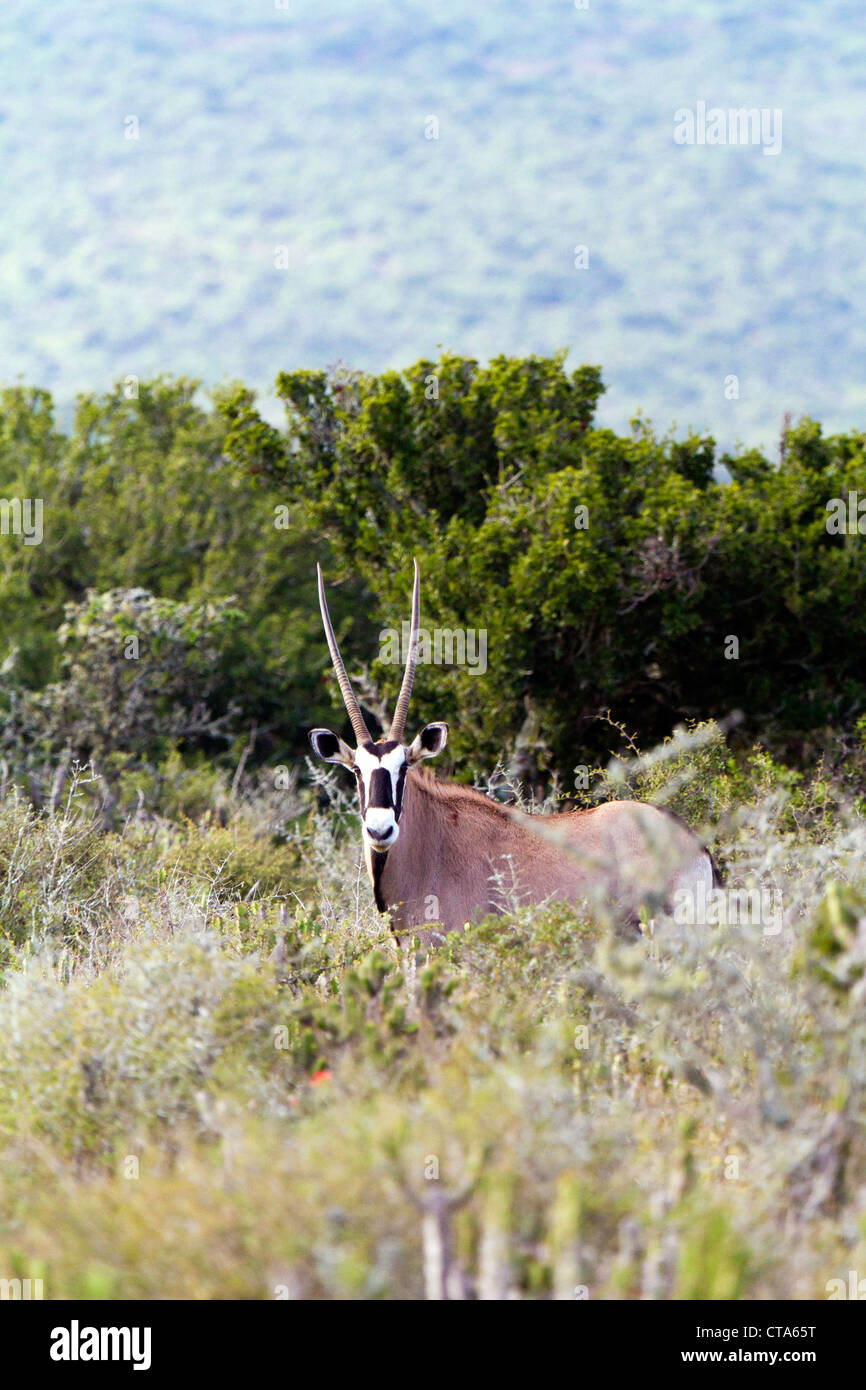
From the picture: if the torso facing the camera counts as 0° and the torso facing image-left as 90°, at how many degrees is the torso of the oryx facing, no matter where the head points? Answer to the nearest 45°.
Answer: approximately 90°
